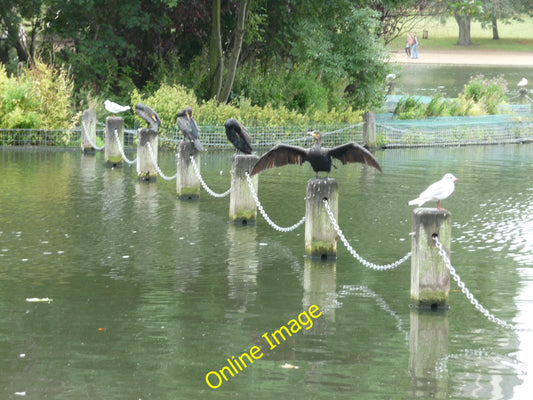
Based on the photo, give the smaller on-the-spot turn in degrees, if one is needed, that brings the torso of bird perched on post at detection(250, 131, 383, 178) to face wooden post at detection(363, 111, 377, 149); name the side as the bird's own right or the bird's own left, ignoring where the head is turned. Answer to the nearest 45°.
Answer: approximately 180°

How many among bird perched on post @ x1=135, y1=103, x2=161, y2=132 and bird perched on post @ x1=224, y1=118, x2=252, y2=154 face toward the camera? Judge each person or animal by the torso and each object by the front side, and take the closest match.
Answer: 0

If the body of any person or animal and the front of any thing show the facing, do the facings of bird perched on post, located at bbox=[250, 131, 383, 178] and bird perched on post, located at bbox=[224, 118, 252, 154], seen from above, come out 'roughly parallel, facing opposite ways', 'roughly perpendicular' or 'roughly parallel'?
roughly perpendicular

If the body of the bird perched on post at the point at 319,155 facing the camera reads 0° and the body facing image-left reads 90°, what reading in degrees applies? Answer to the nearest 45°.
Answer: approximately 0°

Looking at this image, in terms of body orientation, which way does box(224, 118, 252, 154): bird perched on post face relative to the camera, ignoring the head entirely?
to the viewer's left

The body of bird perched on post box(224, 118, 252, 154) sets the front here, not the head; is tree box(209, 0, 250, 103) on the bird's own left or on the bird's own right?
on the bird's own right

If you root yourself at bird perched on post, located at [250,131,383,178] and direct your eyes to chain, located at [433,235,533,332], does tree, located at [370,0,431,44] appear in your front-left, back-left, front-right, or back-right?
back-left

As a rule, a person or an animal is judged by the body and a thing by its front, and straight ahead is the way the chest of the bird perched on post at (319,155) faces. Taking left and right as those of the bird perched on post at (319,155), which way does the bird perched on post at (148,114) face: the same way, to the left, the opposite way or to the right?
to the right

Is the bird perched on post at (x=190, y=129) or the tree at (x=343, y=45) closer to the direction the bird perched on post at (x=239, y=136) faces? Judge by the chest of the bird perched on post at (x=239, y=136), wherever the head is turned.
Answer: the bird perched on post

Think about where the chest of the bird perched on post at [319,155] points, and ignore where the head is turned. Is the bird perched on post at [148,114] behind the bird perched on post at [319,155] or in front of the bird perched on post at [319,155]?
behind

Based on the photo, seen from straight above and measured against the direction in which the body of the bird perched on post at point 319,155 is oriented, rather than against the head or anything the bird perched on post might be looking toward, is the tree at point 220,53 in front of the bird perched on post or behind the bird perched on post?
behind
